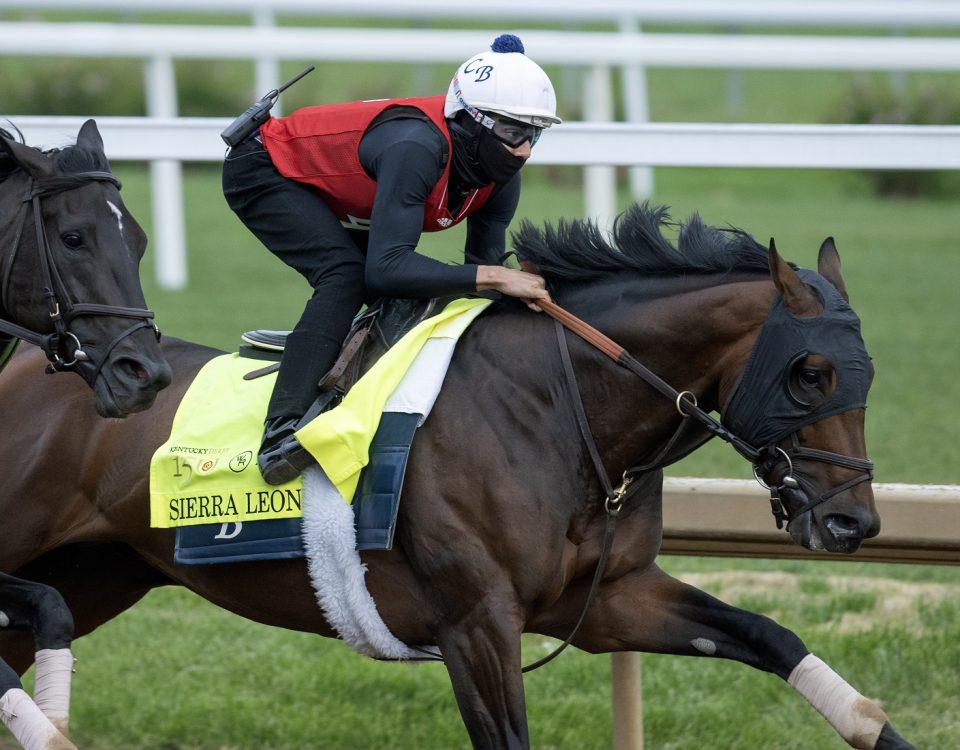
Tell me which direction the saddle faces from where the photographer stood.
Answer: facing to the right of the viewer

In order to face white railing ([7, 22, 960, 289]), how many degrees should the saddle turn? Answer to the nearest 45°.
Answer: approximately 90° to its left

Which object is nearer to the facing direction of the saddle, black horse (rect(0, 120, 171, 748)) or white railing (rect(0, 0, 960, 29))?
the white railing

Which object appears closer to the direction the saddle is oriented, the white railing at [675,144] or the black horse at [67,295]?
the white railing

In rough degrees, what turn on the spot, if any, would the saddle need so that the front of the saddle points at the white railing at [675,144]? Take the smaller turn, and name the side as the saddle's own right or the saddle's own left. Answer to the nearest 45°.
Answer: approximately 45° to the saddle's own left

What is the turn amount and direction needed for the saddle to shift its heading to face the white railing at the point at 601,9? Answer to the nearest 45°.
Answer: approximately 90° to its left

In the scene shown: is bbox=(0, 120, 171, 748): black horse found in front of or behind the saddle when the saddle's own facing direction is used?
behind
